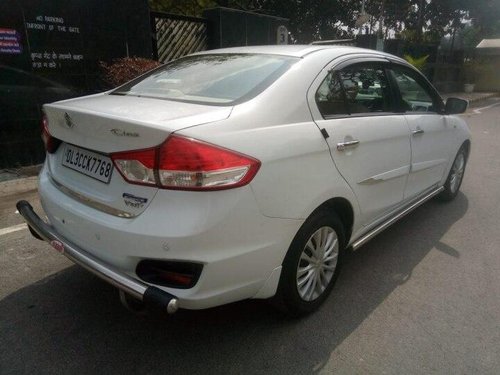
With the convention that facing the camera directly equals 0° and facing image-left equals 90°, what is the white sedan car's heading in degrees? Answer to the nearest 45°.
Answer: approximately 225°

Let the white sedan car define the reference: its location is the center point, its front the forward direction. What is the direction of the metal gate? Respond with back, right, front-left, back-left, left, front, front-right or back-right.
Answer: front-left
